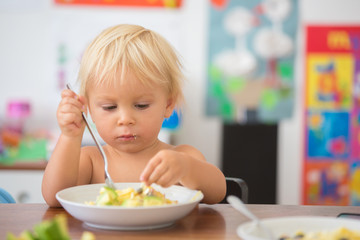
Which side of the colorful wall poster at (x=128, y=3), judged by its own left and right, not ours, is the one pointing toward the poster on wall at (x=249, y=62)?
left

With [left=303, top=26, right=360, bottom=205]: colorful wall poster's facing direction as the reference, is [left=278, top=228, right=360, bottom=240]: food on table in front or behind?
in front

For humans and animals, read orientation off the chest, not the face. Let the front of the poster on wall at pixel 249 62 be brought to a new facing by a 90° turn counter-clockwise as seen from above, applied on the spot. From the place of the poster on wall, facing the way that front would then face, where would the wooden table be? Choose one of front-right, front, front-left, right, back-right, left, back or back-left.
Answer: right

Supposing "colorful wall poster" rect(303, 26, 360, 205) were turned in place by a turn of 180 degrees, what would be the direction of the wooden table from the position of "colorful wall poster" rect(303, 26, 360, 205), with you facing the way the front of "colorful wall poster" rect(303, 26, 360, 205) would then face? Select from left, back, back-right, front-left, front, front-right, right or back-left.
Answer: back

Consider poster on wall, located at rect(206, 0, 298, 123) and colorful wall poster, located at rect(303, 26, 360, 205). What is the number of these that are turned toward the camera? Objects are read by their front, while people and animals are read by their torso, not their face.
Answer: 2

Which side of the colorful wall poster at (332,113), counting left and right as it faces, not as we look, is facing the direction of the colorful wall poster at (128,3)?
right

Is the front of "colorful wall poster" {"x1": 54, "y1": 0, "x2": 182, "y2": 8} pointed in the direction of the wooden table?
yes

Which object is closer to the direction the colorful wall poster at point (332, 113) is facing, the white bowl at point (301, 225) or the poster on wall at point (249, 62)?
the white bowl

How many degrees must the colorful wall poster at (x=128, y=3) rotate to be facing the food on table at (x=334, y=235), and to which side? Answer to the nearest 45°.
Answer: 0° — it already faces it

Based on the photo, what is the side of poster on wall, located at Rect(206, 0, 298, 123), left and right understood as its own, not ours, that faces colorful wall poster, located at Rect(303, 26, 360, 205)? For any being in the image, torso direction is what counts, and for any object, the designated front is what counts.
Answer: left

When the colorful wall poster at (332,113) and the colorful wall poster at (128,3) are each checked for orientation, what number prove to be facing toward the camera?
2

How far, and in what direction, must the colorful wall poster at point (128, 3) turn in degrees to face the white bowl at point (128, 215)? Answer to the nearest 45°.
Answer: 0° — it already faces it

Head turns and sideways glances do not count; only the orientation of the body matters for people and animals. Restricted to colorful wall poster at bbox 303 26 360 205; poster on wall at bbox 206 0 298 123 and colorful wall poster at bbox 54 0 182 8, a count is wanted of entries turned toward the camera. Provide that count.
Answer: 3
